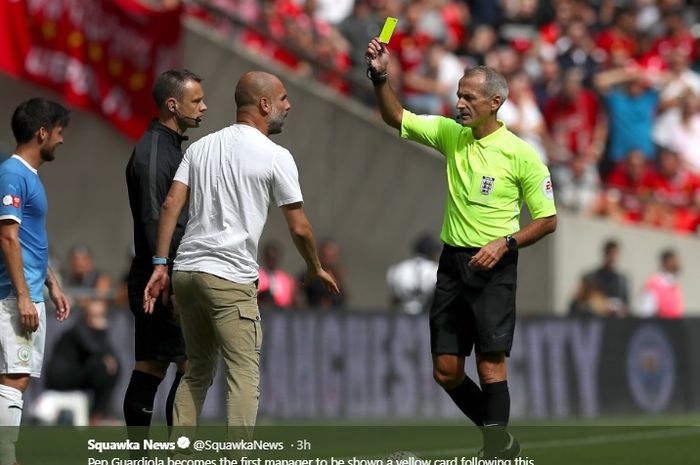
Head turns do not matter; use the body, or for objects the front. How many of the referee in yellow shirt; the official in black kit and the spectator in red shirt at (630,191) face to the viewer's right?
1

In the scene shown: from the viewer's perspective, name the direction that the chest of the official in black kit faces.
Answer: to the viewer's right

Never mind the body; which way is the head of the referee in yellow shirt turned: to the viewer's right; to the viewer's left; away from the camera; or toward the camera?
to the viewer's left

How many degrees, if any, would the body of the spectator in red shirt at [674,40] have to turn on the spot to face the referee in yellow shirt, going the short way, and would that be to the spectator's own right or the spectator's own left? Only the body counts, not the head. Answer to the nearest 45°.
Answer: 0° — they already face them

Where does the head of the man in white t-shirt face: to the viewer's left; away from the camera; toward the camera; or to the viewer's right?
to the viewer's right

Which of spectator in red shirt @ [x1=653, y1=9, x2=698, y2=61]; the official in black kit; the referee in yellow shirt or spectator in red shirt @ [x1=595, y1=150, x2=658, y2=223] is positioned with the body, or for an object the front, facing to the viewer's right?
the official in black kit

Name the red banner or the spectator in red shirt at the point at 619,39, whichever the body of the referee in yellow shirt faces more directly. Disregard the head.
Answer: the red banner

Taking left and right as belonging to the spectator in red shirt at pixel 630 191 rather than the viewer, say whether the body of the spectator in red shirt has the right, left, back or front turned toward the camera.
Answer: front

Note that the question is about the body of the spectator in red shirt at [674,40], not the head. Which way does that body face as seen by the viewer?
toward the camera

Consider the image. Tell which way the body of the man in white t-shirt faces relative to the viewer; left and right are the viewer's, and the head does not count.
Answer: facing away from the viewer and to the right of the viewer

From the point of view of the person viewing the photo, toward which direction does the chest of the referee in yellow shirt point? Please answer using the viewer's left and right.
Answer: facing the viewer and to the left of the viewer

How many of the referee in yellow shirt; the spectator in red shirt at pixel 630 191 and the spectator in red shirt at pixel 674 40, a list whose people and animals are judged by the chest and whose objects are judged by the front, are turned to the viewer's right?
0

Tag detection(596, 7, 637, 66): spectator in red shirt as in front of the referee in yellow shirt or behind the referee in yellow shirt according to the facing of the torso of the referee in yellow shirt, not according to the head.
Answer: behind
